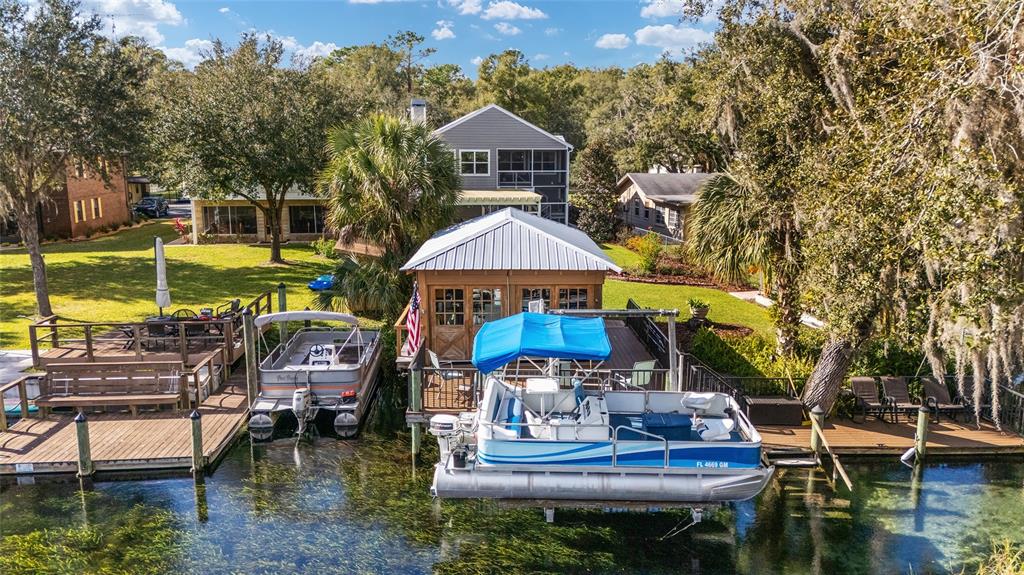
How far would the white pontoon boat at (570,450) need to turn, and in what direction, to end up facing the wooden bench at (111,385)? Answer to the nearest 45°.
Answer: approximately 180°

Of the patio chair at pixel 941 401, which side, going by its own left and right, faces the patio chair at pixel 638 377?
right

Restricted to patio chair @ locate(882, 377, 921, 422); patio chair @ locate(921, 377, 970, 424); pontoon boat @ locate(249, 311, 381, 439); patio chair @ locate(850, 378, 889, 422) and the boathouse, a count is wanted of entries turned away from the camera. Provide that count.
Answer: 1

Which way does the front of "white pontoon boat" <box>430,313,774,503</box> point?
to the viewer's right

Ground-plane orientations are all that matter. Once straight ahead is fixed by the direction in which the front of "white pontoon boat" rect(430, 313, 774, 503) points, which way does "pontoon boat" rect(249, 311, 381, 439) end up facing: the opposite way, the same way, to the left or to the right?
to the left

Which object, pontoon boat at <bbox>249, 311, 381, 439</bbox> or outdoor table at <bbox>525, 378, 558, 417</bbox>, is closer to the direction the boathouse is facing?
the outdoor table

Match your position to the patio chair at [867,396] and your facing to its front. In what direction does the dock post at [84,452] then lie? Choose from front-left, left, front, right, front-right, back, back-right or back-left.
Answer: right

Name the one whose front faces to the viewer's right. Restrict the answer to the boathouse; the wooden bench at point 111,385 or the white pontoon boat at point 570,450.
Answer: the white pontoon boat

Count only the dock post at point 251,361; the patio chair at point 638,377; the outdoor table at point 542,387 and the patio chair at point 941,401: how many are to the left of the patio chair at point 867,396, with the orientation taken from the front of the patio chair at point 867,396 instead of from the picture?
1

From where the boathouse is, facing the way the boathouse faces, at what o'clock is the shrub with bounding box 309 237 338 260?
The shrub is roughly at 5 o'clock from the boathouse.

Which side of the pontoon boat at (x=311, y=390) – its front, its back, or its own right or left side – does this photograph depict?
back

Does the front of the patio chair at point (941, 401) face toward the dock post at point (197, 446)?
no

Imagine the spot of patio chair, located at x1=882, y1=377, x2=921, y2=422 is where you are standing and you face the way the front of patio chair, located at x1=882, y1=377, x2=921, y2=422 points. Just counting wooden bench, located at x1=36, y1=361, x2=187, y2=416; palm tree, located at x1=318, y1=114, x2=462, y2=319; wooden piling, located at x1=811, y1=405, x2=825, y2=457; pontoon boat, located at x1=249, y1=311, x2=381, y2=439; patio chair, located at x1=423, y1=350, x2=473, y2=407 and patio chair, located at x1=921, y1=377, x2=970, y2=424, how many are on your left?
1

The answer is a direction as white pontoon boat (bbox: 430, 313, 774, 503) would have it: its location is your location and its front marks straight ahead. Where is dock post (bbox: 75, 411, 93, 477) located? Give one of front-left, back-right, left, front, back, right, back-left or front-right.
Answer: back

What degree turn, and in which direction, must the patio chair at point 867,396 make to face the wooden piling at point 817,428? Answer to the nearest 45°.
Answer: approximately 45° to its right

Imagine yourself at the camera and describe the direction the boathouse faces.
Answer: facing the viewer

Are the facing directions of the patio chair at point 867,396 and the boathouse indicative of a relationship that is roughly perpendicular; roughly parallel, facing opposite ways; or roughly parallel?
roughly parallel

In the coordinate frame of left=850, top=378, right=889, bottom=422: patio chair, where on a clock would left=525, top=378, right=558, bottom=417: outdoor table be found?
The outdoor table is roughly at 3 o'clock from the patio chair.

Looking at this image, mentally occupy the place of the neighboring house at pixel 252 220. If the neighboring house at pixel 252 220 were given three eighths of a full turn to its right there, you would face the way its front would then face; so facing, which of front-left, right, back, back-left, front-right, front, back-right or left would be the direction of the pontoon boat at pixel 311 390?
back-left

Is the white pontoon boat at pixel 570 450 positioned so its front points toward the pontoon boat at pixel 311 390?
no

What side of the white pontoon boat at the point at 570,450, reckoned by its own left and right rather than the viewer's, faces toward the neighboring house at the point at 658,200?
left

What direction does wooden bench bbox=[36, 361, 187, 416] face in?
toward the camera
